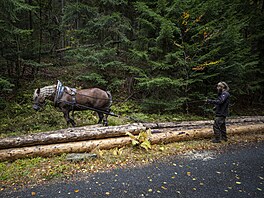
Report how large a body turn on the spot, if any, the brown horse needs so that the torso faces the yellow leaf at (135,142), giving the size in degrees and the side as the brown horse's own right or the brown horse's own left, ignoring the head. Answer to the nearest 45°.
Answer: approximately 135° to the brown horse's own left

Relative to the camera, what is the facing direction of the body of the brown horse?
to the viewer's left

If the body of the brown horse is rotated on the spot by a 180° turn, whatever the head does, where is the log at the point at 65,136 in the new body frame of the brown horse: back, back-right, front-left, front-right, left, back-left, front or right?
right
